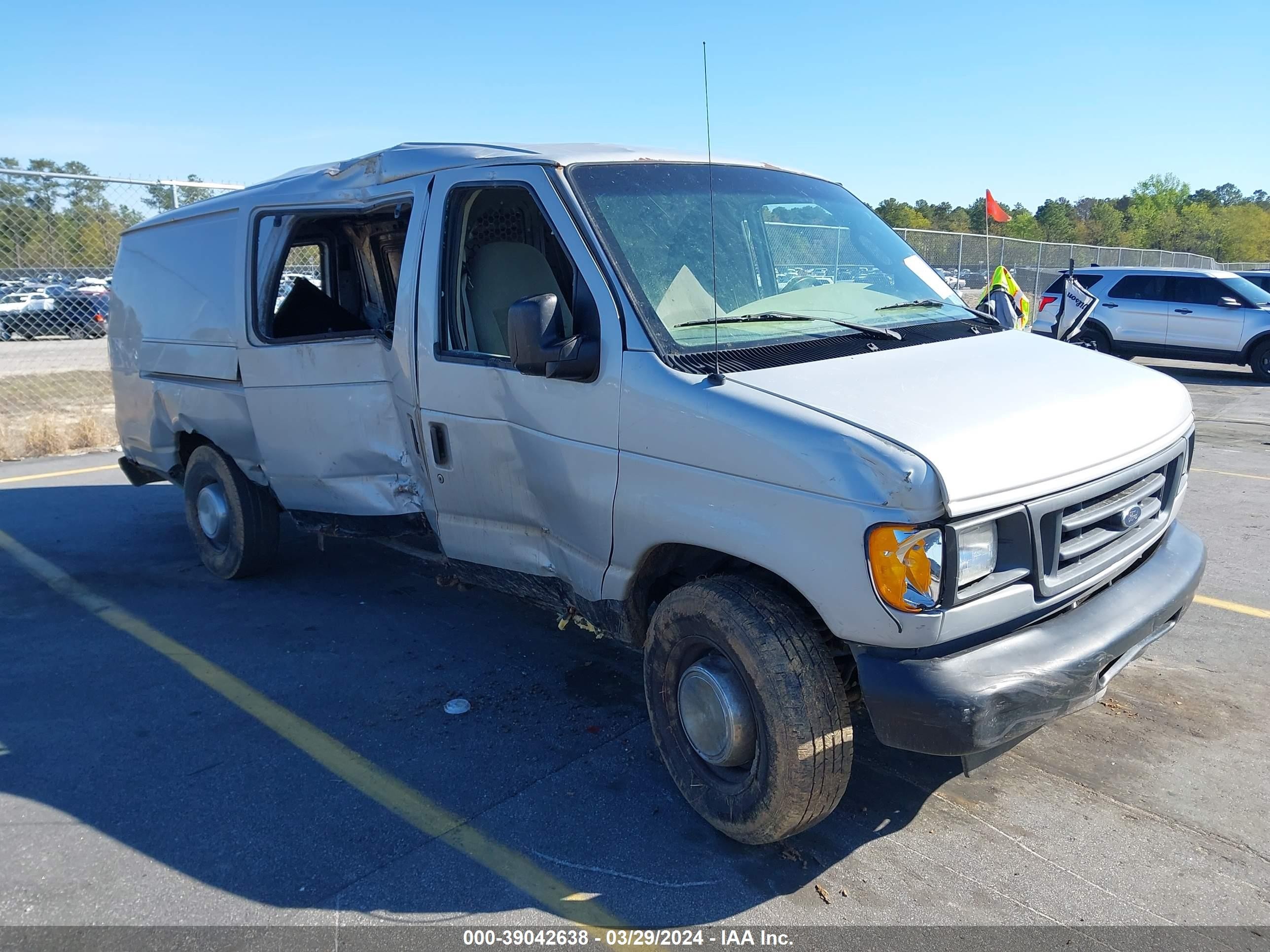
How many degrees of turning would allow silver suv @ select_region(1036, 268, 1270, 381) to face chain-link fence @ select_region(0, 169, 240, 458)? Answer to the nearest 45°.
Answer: approximately 135° to its right

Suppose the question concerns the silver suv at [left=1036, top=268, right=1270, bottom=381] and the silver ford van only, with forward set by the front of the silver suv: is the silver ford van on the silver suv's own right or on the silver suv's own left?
on the silver suv's own right

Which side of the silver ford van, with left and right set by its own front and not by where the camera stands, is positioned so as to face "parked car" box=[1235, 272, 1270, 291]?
left

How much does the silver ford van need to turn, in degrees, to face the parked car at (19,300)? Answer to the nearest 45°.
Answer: approximately 180°

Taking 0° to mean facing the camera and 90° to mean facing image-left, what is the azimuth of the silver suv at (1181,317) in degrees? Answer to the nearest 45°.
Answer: approximately 270°

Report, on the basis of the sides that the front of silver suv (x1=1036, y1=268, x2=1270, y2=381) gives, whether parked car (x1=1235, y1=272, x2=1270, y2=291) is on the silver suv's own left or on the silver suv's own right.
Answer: on the silver suv's own left

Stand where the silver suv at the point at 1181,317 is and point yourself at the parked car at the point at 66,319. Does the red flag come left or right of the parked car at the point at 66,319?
left

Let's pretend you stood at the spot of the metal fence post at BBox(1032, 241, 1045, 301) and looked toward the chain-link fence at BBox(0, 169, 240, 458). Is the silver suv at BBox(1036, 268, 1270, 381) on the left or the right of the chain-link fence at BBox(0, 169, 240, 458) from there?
left

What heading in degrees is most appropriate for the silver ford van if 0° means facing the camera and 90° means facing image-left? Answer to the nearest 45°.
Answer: approximately 315°

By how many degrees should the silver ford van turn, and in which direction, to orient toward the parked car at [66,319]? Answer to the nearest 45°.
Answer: approximately 180°
